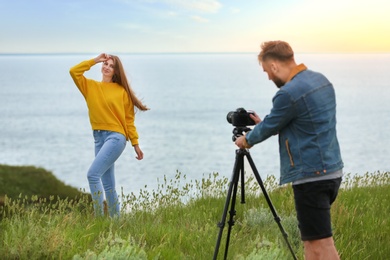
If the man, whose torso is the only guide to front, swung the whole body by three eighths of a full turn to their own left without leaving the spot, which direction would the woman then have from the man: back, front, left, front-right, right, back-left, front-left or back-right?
back-right

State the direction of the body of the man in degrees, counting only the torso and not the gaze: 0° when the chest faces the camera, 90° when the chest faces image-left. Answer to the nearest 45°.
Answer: approximately 135°
